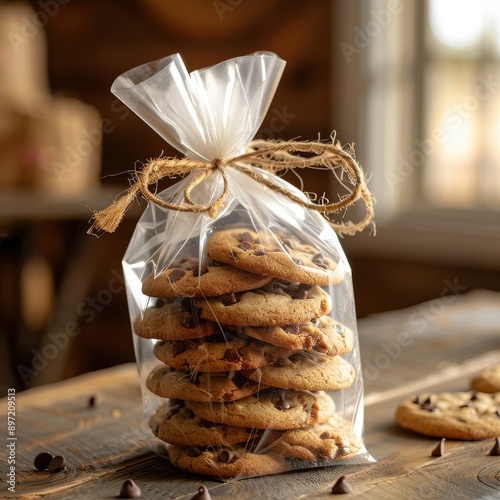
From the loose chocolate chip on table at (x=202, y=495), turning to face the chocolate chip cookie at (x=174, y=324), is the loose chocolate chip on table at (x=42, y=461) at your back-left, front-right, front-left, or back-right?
front-left

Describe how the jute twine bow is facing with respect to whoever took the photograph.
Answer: facing the viewer
